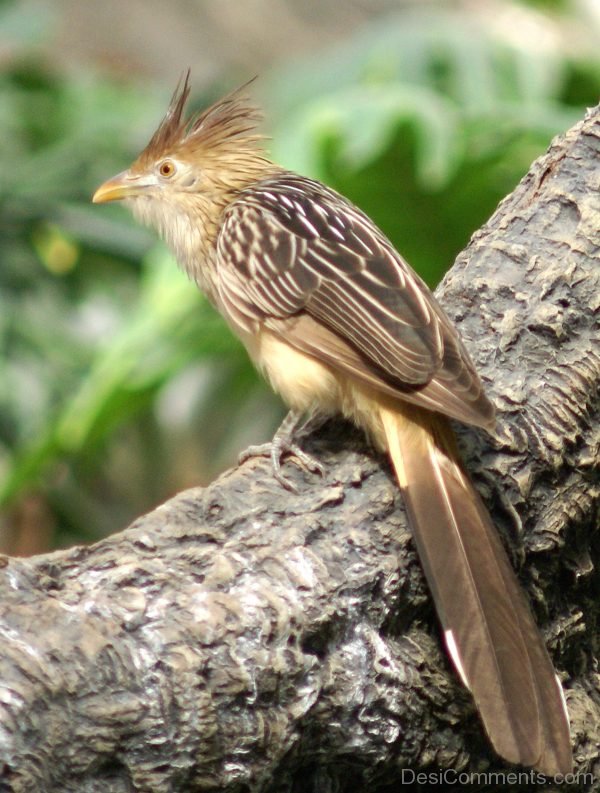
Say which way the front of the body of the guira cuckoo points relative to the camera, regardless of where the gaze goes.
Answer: to the viewer's left
